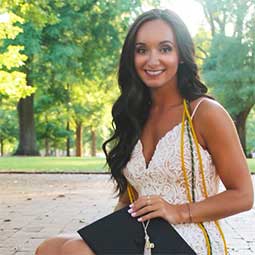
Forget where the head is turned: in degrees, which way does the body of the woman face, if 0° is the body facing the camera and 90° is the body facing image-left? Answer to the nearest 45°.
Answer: approximately 45°

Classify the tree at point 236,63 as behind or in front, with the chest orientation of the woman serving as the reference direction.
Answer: behind
